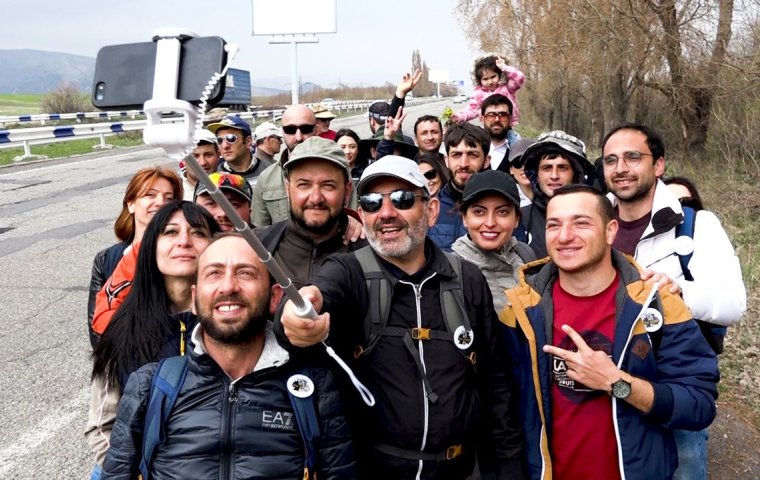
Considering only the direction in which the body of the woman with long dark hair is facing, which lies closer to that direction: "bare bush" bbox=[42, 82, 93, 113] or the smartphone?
the smartphone

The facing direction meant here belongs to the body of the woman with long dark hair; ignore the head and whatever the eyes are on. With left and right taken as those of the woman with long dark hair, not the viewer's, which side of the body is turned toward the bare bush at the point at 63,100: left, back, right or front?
back

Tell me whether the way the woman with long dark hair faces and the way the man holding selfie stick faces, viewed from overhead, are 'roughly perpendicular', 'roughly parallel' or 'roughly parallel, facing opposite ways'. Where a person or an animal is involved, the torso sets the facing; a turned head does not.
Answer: roughly parallel

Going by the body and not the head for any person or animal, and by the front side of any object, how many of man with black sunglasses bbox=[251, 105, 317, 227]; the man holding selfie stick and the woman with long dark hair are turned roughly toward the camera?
3

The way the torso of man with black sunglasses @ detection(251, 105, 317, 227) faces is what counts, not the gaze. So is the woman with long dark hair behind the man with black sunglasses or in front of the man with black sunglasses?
in front

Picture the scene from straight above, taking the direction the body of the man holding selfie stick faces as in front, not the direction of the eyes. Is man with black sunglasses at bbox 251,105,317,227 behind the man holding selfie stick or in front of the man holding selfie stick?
behind

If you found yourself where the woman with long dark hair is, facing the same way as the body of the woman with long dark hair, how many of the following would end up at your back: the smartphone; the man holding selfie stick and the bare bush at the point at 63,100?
1

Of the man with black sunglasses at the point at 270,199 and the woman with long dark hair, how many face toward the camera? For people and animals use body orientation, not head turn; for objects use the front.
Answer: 2

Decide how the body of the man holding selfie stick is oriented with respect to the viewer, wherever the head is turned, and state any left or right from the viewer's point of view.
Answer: facing the viewer

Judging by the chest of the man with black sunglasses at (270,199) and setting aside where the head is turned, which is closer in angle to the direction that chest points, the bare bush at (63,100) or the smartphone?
the smartphone

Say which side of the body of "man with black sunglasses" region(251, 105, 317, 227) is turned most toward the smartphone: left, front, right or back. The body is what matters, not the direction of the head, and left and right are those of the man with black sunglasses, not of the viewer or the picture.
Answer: front

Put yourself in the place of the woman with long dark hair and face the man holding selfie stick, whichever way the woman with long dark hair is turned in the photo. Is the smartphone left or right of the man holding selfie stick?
right

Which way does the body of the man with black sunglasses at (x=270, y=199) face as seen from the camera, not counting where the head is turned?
toward the camera

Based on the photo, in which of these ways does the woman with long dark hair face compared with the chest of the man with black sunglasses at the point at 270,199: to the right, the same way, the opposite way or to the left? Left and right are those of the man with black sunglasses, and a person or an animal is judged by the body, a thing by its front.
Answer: the same way

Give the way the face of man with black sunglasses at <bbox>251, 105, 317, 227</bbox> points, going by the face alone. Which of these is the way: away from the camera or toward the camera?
toward the camera
